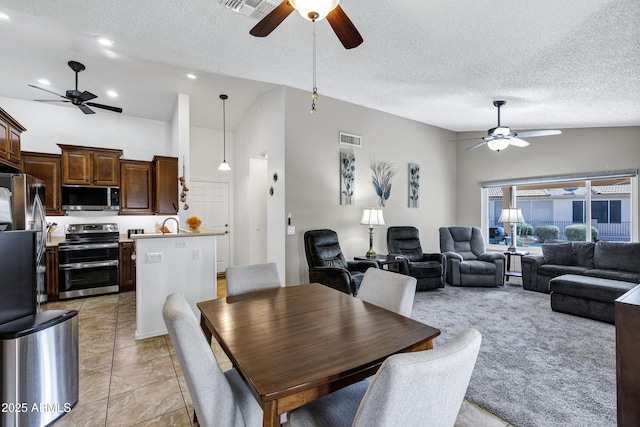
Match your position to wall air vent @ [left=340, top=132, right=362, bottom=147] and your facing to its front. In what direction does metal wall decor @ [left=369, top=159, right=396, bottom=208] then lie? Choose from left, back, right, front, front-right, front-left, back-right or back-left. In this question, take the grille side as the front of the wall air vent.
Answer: left

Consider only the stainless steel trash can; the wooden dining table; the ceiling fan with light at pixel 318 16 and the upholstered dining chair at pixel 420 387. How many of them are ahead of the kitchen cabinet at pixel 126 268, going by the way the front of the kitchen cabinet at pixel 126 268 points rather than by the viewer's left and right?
4

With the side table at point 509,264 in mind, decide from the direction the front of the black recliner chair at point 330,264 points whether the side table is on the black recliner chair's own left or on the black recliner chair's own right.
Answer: on the black recliner chair's own left

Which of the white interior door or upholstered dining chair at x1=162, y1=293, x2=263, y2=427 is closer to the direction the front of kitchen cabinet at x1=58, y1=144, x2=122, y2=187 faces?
the upholstered dining chair

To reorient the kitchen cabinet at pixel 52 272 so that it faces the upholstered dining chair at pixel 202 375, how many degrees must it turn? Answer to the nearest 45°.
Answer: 0° — it already faces it

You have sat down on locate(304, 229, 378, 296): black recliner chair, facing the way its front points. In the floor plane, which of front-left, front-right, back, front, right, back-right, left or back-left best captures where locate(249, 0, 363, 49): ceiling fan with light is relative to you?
front-right

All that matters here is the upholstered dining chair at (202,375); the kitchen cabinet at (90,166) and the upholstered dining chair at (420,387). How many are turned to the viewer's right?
1

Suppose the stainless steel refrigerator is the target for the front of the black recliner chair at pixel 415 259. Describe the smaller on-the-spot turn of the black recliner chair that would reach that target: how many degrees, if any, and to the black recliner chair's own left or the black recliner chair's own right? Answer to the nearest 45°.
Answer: approximately 90° to the black recliner chair's own right

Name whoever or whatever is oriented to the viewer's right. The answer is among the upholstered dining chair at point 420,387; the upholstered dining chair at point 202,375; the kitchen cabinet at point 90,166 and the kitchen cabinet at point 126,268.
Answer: the upholstered dining chair at point 202,375

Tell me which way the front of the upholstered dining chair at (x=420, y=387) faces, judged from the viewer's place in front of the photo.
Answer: facing away from the viewer and to the left of the viewer

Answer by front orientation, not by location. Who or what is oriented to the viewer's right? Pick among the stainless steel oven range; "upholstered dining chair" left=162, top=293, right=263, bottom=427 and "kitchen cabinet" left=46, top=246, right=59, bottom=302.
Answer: the upholstered dining chair

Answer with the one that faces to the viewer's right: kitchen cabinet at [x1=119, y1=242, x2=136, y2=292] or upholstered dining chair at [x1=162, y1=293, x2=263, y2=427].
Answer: the upholstered dining chair

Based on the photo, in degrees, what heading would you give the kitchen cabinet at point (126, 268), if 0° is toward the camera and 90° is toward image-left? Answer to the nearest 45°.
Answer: approximately 0°

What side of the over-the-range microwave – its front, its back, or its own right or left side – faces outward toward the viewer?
front

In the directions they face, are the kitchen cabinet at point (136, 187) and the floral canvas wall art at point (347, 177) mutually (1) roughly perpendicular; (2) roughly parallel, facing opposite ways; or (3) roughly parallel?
roughly parallel

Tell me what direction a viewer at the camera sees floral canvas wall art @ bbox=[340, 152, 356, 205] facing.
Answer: facing the viewer and to the right of the viewer

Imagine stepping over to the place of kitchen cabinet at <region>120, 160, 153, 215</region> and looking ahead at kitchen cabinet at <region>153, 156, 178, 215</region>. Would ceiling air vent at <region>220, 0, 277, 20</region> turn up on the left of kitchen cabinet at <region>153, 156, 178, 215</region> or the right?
right

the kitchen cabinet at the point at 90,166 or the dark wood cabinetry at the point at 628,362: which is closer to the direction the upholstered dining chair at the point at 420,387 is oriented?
the kitchen cabinet

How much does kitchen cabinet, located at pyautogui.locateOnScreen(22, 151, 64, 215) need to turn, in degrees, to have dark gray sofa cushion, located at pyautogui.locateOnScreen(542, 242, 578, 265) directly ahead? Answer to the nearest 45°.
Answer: approximately 45° to its left
